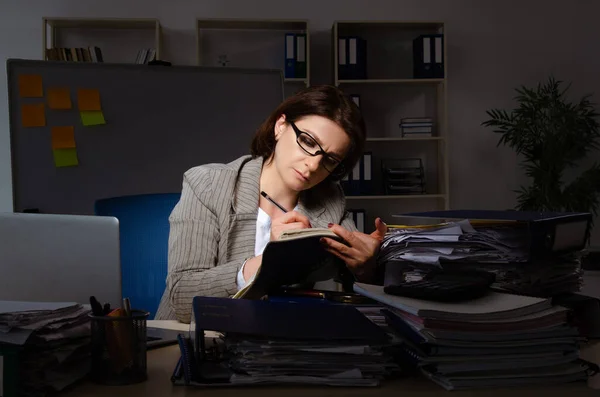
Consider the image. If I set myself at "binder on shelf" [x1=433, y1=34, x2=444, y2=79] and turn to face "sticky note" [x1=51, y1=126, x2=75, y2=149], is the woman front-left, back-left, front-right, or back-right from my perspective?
front-left

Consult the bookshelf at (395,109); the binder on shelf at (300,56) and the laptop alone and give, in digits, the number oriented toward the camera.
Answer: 2

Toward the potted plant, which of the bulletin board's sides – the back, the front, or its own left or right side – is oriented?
left

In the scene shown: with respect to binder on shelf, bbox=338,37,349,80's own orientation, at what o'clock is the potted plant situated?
The potted plant is roughly at 9 o'clock from the binder on shelf.

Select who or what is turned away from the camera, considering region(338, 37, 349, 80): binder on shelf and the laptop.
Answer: the laptop

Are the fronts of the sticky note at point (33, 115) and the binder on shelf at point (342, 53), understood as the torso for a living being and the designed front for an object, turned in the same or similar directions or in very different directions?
same or similar directions

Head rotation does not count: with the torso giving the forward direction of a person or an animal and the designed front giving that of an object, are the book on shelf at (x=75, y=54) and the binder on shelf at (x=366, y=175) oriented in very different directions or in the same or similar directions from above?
same or similar directions

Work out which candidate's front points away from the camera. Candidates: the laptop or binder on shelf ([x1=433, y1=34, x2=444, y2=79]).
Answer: the laptop

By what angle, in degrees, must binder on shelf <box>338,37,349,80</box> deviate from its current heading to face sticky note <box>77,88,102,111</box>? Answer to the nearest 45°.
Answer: approximately 45° to its right

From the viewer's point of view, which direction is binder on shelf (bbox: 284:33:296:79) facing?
toward the camera

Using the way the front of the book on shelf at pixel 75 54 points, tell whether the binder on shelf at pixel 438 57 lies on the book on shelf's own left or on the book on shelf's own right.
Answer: on the book on shelf's own left

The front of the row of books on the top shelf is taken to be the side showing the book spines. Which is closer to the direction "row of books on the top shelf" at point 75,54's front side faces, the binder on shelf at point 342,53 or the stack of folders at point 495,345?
the stack of folders

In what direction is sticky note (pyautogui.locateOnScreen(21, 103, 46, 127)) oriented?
toward the camera

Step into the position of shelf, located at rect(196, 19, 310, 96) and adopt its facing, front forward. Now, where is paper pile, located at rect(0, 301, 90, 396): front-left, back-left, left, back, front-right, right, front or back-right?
front

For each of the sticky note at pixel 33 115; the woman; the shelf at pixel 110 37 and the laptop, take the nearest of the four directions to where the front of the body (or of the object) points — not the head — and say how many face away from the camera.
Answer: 1

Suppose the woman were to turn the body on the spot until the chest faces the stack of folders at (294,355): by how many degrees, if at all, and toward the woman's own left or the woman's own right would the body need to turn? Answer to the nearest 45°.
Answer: approximately 45° to the woman's own right

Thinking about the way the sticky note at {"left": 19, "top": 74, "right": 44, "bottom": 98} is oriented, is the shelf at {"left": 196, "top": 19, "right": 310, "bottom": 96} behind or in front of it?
behind

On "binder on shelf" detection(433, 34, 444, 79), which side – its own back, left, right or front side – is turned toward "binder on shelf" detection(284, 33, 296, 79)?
right

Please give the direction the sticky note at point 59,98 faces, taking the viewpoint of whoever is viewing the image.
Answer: facing the viewer

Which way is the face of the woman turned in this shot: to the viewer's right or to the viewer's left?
to the viewer's right
